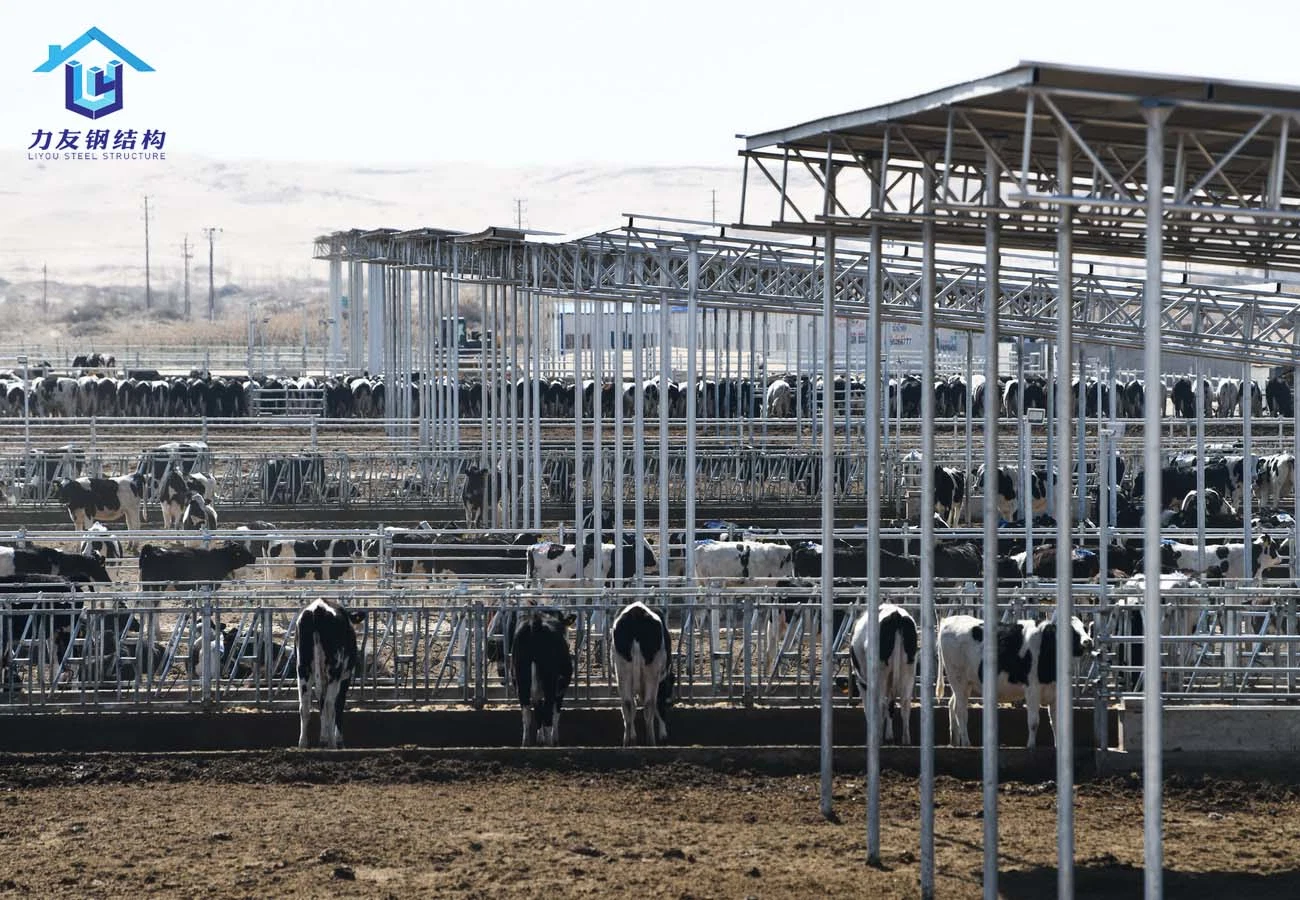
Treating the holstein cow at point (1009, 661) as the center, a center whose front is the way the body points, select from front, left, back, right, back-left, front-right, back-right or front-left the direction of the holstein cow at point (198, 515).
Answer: back-left

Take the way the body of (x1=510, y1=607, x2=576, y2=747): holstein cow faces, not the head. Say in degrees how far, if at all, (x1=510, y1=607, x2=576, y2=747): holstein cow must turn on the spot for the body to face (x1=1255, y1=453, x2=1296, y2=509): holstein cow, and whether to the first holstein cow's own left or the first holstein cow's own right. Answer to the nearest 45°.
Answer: approximately 45° to the first holstein cow's own right

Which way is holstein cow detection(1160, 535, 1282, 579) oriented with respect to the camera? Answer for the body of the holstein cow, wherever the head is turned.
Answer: to the viewer's right

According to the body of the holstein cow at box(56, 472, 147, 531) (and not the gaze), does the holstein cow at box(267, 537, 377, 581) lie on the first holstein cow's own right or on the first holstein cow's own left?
on the first holstein cow's own left

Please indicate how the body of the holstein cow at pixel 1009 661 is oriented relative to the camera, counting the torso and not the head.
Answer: to the viewer's right

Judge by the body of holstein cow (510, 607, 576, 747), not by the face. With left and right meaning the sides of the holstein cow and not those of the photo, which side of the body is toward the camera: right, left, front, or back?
back

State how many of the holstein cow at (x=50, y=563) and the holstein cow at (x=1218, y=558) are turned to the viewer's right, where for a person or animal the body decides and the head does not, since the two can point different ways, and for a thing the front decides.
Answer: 2

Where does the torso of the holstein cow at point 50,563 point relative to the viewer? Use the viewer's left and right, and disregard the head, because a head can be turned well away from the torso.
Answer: facing to the right of the viewer

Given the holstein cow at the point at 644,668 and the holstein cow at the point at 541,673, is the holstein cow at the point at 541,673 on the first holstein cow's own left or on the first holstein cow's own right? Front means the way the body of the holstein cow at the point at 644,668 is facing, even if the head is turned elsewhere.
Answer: on the first holstein cow's own left

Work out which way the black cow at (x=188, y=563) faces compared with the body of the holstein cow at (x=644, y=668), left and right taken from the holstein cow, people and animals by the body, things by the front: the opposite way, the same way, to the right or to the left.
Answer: to the right

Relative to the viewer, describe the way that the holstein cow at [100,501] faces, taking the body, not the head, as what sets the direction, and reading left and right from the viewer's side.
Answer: facing to the left of the viewer

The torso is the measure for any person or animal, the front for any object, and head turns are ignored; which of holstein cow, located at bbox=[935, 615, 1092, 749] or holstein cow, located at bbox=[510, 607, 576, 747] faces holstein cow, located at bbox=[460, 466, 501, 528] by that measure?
holstein cow, located at bbox=[510, 607, 576, 747]
